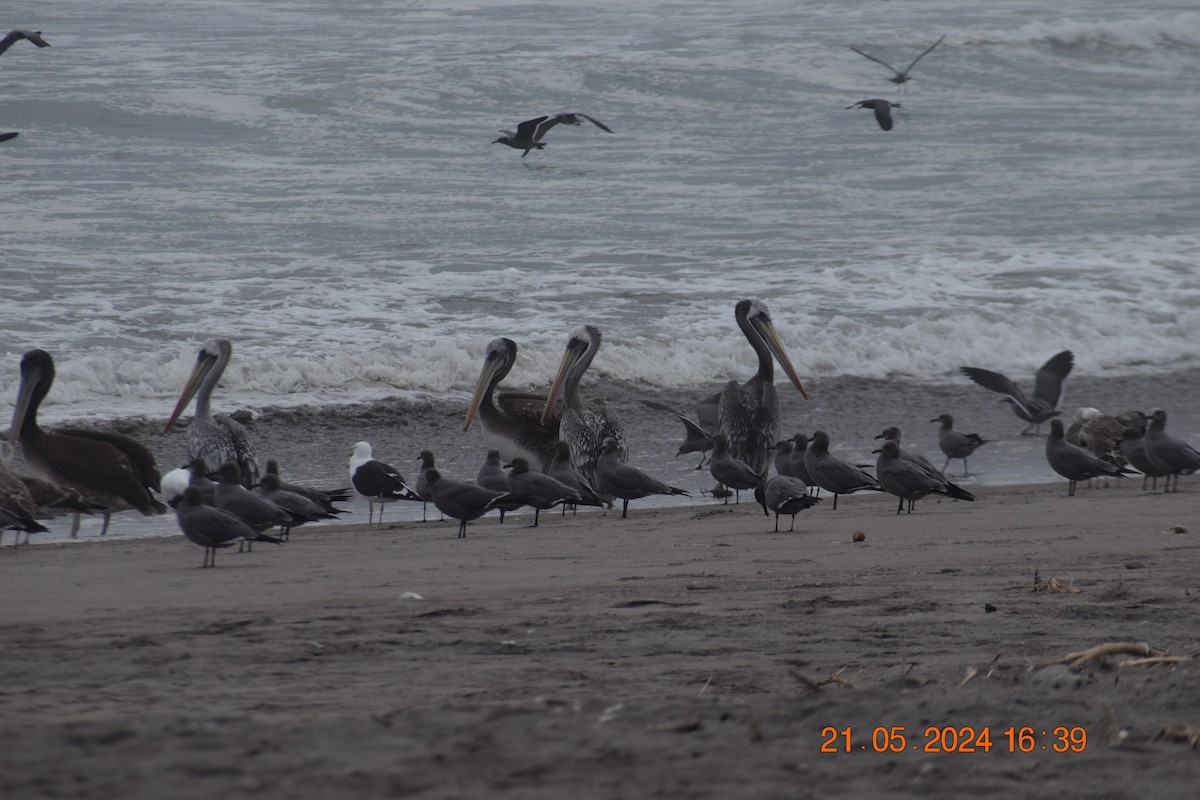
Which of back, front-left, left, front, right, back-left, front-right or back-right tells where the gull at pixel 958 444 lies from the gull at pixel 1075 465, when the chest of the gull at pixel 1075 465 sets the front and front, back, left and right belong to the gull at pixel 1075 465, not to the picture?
front-right

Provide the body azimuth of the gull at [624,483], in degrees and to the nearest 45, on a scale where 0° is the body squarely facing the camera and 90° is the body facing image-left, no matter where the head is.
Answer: approximately 90°

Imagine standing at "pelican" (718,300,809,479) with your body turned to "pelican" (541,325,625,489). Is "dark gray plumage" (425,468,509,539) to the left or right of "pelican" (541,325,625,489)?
left

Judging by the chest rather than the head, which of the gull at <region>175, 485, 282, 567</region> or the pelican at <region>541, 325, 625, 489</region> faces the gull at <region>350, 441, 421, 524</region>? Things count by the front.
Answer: the pelican

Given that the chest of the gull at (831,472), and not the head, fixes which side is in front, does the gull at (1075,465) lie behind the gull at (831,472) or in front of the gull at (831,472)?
behind

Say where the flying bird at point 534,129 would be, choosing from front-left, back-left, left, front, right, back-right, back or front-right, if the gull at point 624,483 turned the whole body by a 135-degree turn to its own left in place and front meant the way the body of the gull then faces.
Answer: back-left

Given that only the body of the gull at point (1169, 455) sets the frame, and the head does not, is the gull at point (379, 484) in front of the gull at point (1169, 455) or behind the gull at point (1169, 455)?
in front

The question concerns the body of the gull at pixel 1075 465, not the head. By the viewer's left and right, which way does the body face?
facing to the left of the viewer

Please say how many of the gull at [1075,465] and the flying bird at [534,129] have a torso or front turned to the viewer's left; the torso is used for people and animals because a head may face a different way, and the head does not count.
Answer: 2

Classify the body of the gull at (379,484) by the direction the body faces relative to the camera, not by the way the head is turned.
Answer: to the viewer's left

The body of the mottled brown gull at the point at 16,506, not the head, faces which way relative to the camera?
to the viewer's left

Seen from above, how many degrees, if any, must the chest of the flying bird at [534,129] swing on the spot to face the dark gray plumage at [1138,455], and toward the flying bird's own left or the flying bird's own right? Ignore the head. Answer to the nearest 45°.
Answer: approximately 90° to the flying bird's own left

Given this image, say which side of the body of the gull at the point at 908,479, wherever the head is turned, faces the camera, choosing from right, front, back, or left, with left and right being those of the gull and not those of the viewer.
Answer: left

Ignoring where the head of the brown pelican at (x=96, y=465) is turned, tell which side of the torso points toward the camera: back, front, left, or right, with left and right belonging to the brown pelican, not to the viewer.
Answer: left

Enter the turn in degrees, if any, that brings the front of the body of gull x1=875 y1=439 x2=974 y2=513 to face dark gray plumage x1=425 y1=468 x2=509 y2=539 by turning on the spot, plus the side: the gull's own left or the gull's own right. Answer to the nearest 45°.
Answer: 0° — it already faces it

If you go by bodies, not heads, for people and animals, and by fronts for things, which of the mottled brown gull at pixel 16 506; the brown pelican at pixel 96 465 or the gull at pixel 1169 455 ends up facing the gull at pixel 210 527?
the gull at pixel 1169 455

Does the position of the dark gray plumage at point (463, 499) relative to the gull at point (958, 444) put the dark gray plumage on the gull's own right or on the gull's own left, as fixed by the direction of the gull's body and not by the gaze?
on the gull's own left
